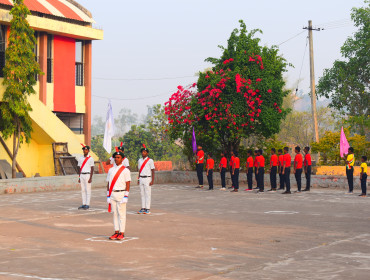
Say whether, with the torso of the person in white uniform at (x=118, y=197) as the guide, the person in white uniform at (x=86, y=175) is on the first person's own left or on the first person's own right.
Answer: on the first person's own right

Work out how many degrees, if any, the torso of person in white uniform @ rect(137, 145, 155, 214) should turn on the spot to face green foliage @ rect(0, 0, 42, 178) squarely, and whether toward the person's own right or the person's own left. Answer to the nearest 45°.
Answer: approximately 90° to the person's own right

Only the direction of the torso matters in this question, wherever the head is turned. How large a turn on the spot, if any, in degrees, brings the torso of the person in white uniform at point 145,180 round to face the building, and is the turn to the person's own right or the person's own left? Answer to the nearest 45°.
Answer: approximately 135° to the person's own right

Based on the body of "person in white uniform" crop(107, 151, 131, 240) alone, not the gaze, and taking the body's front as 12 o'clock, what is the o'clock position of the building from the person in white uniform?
The building is roughly at 4 o'clock from the person in white uniform.

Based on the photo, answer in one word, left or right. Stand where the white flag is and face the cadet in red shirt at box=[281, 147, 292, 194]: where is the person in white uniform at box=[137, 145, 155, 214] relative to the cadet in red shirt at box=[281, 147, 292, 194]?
right

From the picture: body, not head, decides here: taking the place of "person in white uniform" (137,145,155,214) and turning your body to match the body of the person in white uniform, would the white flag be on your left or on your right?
on your right

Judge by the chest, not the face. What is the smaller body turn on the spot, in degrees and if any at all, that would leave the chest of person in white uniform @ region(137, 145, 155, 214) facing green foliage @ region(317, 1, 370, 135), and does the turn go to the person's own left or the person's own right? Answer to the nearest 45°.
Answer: approximately 180°

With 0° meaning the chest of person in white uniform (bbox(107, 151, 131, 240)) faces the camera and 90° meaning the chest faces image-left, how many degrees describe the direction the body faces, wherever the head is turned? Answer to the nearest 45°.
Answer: approximately 45°

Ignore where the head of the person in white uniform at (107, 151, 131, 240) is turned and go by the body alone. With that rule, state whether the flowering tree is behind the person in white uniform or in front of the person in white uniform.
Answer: behind

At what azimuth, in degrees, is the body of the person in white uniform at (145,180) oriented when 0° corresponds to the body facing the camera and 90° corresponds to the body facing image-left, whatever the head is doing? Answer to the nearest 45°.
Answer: approximately 45°
